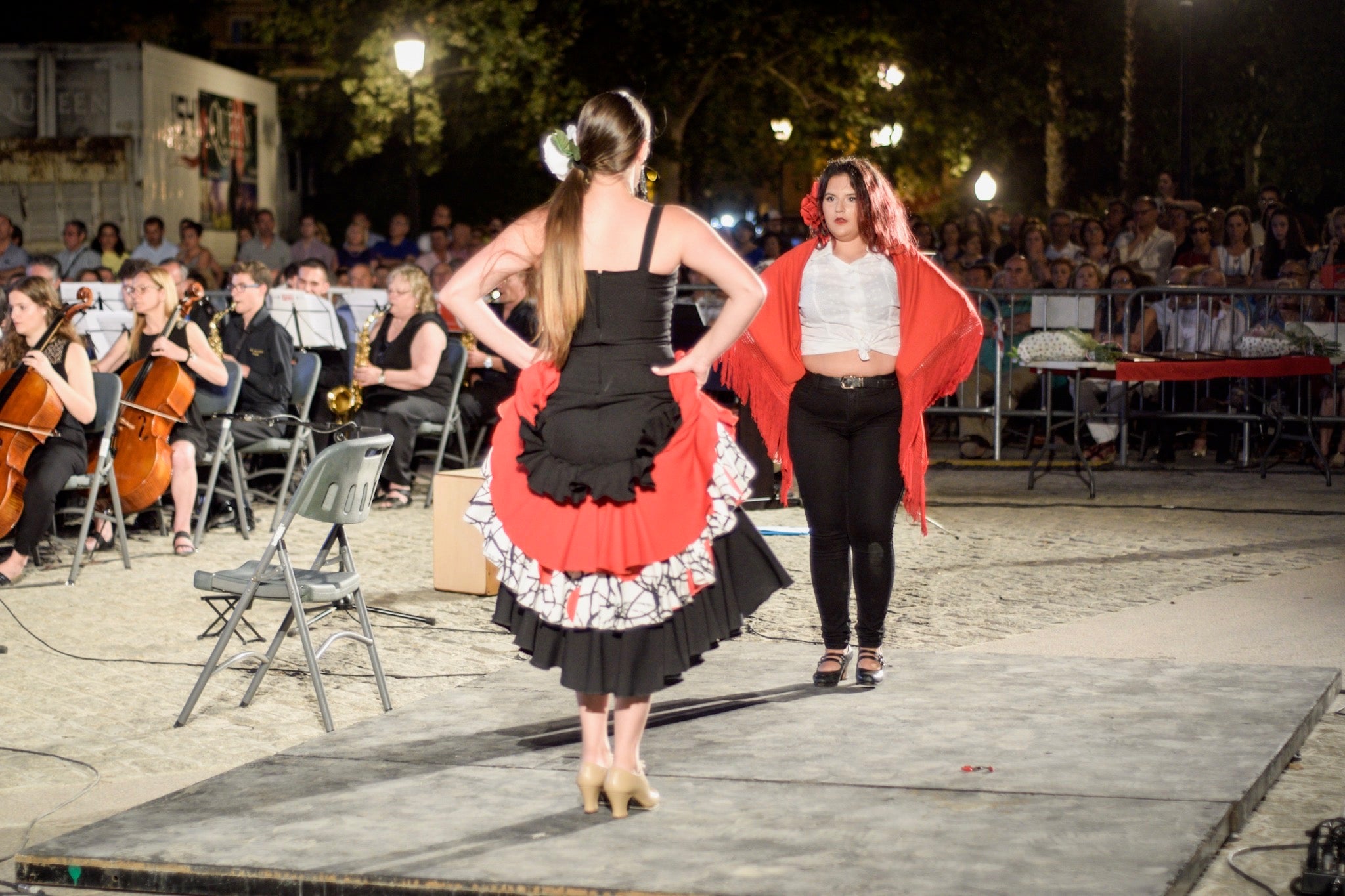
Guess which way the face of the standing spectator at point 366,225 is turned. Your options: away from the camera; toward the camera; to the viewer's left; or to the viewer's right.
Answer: toward the camera

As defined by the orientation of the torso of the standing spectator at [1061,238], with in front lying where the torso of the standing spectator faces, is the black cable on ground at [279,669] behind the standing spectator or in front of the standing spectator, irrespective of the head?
in front

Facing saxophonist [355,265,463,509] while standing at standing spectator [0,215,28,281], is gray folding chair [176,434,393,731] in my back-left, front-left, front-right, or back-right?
front-right

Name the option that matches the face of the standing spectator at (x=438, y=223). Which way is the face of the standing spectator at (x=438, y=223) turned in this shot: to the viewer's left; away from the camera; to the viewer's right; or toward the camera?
toward the camera

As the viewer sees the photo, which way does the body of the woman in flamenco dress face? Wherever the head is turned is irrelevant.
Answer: away from the camera

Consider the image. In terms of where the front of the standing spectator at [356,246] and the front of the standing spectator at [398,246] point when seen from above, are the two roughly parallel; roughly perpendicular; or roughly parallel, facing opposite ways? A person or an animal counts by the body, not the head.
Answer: roughly parallel

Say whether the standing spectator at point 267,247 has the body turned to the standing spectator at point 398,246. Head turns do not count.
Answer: no

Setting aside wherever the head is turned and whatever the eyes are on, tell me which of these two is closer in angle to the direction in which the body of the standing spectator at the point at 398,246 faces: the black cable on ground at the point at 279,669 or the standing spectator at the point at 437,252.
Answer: the black cable on ground

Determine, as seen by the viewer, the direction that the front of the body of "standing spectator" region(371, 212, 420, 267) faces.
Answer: toward the camera

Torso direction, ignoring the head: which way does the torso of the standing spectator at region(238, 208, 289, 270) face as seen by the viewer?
toward the camera

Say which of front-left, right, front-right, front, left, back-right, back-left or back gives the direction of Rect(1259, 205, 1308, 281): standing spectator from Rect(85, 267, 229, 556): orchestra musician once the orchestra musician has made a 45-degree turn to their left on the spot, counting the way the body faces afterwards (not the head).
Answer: left

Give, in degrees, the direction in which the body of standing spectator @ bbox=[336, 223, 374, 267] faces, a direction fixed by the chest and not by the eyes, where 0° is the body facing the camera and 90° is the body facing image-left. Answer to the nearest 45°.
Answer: approximately 0°

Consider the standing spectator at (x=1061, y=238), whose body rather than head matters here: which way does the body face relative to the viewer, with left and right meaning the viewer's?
facing the viewer

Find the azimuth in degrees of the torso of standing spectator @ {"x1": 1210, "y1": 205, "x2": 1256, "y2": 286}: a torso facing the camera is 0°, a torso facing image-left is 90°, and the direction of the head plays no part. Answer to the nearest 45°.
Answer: approximately 0°

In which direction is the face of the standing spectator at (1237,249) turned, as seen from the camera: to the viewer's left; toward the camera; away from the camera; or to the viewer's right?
toward the camera

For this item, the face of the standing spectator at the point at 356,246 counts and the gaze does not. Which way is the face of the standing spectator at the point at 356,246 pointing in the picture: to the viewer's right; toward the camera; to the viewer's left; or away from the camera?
toward the camera
